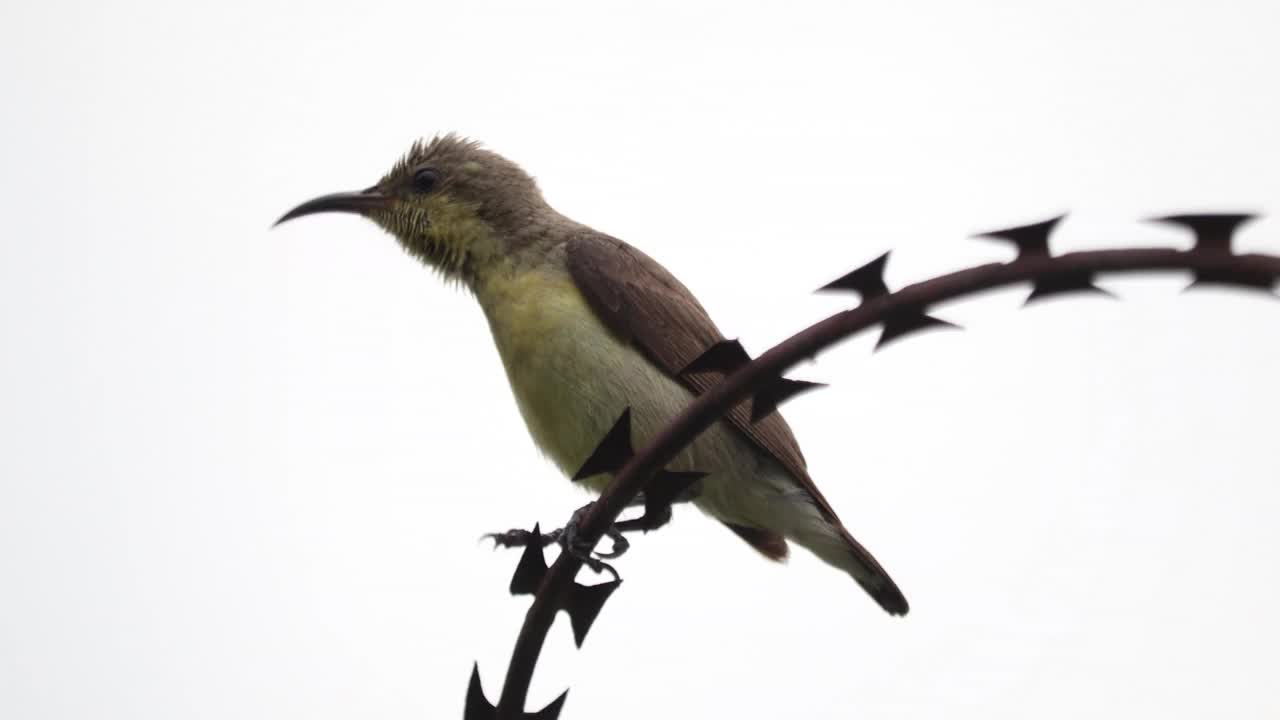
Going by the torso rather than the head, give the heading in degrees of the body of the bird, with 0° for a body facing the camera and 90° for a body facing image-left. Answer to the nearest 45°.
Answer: approximately 90°
